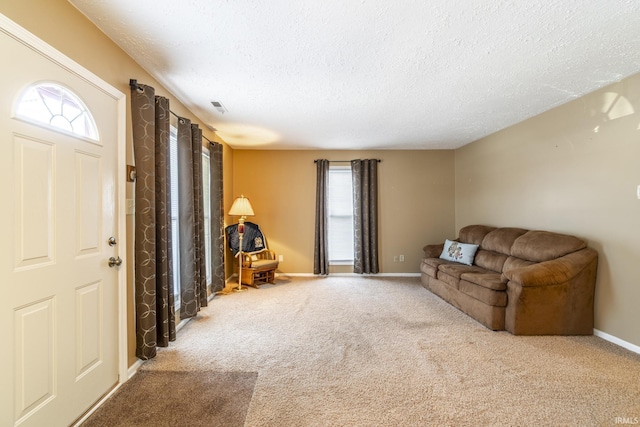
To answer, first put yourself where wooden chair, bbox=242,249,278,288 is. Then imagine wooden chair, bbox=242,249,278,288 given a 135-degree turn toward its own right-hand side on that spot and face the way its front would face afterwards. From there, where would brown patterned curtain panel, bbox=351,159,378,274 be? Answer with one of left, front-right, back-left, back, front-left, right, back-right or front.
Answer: back

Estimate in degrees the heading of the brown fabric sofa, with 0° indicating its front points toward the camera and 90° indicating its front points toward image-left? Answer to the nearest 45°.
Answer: approximately 45°

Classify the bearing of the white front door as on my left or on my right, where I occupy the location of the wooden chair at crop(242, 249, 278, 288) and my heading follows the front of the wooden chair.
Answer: on my right

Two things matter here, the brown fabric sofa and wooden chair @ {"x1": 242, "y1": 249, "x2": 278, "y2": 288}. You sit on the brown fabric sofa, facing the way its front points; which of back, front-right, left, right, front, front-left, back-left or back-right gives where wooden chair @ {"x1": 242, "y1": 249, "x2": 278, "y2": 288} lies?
front-right

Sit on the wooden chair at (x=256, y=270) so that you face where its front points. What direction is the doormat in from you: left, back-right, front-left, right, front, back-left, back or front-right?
front-right

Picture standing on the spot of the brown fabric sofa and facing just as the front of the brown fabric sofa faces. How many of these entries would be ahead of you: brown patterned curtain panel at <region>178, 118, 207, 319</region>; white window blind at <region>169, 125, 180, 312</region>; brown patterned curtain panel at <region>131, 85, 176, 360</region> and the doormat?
4

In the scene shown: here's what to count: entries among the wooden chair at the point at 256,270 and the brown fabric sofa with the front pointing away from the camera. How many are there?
0

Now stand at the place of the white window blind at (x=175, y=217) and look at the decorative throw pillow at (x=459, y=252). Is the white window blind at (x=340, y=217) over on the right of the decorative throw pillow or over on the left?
left

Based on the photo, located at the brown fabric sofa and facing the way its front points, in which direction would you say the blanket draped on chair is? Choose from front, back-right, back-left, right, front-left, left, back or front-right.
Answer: front-right

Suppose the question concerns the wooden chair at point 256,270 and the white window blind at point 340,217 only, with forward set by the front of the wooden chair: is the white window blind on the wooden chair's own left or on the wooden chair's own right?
on the wooden chair's own left

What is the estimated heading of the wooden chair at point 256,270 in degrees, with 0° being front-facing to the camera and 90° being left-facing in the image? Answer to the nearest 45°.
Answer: approximately 315°

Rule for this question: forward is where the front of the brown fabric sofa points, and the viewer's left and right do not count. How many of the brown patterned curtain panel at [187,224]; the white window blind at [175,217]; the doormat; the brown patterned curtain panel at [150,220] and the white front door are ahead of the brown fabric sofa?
5

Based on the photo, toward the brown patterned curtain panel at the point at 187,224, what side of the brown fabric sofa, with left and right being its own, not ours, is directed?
front

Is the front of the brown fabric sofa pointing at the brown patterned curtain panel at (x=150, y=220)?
yes

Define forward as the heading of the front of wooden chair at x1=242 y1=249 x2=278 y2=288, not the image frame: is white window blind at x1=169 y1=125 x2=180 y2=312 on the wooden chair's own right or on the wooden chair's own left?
on the wooden chair's own right
